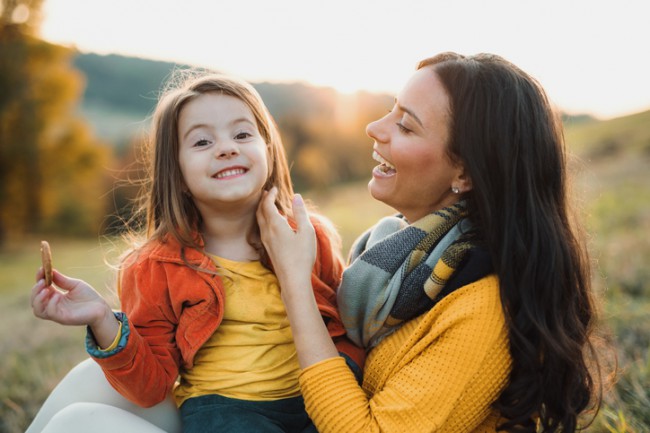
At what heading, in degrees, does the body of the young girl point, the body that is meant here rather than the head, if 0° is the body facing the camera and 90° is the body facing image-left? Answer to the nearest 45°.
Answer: approximately 0°

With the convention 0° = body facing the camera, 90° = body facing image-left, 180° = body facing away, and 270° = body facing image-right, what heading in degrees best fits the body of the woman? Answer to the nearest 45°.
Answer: approximately 90°
